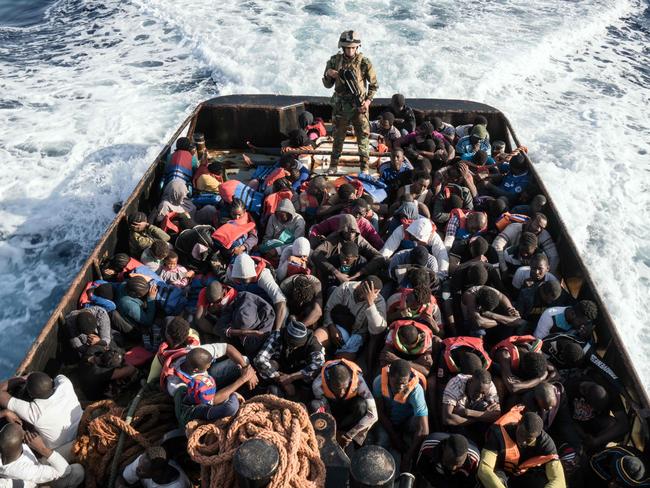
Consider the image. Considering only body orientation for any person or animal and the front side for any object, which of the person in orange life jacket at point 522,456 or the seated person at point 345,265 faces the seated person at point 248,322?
the seated person at point 345,265

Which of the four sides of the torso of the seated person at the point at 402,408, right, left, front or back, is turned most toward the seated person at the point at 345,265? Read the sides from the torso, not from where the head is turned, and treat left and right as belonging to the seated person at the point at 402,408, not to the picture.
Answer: back

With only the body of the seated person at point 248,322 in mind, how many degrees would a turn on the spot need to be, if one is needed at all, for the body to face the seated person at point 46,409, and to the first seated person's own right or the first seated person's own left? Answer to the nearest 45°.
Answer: approximately 45° to the first seated person's own right

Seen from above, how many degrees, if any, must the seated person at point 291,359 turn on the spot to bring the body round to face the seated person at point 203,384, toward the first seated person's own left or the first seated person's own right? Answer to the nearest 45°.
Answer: approximately 45° to the first seated person's own right

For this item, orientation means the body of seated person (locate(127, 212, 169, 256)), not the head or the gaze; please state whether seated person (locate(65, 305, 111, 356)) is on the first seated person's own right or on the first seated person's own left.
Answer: on the first seated person's own right

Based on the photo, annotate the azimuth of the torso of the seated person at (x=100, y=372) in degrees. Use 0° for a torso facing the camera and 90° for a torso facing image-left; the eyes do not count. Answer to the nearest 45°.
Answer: approximately 315°

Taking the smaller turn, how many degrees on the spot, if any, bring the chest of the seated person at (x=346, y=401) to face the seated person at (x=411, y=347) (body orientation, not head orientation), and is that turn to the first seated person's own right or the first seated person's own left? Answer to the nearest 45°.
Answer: approximately 135° to the first seated person's own left

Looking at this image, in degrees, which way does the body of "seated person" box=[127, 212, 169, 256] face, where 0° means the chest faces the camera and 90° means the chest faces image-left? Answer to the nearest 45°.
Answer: approximately 315°

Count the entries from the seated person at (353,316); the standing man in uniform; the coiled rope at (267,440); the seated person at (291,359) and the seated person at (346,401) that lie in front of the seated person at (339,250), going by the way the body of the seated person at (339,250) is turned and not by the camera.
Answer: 4

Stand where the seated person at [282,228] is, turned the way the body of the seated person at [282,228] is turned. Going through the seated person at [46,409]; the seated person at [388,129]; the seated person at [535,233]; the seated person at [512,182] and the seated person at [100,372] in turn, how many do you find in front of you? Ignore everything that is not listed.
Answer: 2

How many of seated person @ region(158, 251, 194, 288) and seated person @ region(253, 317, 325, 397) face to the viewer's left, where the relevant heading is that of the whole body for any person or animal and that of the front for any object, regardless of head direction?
0
